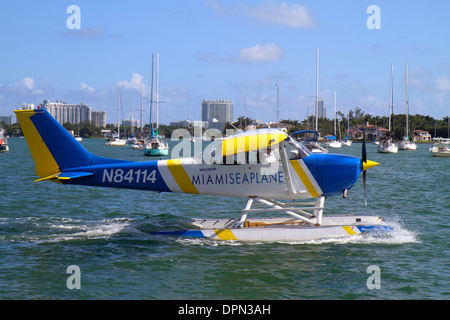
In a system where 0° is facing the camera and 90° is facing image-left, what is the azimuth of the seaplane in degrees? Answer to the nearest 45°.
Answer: approximately 270°
